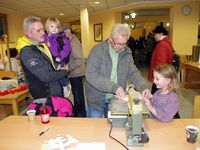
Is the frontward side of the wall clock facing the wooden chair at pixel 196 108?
yes

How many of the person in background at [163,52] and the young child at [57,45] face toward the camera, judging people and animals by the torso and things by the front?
1

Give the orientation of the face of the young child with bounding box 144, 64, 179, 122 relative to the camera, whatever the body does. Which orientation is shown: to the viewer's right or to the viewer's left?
to the viewer's left

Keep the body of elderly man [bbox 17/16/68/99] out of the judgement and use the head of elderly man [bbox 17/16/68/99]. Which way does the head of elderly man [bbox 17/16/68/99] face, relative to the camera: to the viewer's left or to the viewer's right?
to the viewer's right

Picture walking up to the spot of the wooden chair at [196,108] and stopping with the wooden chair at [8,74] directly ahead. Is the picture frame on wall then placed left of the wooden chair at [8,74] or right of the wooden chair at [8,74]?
right

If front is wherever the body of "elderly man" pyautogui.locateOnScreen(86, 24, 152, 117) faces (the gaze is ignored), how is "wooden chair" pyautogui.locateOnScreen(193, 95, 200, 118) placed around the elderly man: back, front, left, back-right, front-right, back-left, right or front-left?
front-left

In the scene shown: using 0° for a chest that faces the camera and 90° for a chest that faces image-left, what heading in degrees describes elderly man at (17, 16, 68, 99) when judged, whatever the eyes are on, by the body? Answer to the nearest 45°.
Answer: approximately 270°

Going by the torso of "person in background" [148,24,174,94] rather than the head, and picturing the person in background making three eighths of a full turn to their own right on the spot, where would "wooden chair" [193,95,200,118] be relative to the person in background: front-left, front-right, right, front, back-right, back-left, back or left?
back-right

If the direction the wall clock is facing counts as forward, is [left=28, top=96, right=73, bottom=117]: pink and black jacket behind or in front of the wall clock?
in front

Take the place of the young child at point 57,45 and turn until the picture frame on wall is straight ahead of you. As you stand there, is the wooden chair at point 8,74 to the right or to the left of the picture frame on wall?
left

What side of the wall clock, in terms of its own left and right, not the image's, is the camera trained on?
front

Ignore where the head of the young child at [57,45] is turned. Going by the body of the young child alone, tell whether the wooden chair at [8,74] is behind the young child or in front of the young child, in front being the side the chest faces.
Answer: behind
